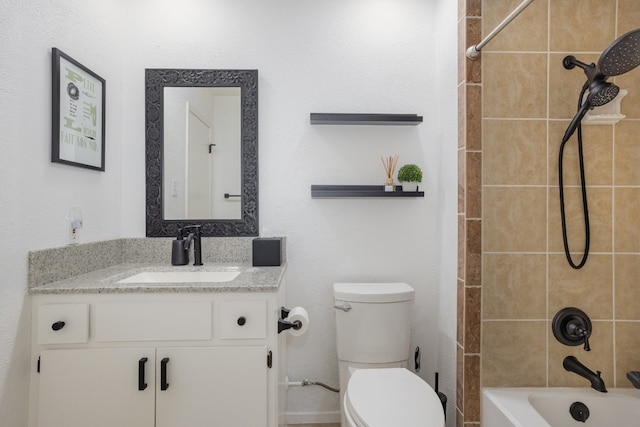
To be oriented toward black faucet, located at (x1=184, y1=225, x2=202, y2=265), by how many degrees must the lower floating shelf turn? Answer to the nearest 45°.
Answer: approximately 90° to its right

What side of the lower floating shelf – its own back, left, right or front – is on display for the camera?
front

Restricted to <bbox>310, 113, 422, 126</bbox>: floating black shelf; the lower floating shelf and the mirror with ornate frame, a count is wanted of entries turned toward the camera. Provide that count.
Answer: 3

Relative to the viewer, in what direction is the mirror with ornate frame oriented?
toward the camera

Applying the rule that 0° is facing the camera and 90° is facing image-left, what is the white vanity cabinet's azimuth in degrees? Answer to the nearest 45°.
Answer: approximately 0°

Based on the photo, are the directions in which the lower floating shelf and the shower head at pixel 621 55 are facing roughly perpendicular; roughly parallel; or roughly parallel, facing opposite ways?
roughly parallel

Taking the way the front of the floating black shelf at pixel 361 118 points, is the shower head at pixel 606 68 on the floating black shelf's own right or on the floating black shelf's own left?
on the floating black shelf's own left

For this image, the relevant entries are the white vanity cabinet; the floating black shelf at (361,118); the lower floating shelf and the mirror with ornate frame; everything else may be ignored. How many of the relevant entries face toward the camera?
4

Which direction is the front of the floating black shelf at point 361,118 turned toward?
toward the camera

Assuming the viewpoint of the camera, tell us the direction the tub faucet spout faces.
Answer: facing the viewer and to the right of the viewer

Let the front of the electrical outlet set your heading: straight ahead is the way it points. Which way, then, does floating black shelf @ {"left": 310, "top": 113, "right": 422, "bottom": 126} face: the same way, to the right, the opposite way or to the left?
to the right
